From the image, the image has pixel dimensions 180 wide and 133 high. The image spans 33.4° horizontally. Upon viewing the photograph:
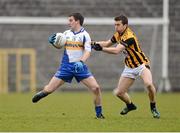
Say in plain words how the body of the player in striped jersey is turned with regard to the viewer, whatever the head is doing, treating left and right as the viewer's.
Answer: facing the viewer and to the left of the viewer

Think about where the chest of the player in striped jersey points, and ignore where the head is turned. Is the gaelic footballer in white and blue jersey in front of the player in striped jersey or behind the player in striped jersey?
in front
